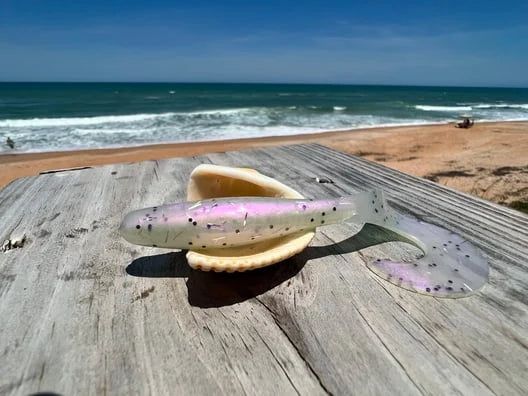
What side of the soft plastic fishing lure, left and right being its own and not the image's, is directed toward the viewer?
left
